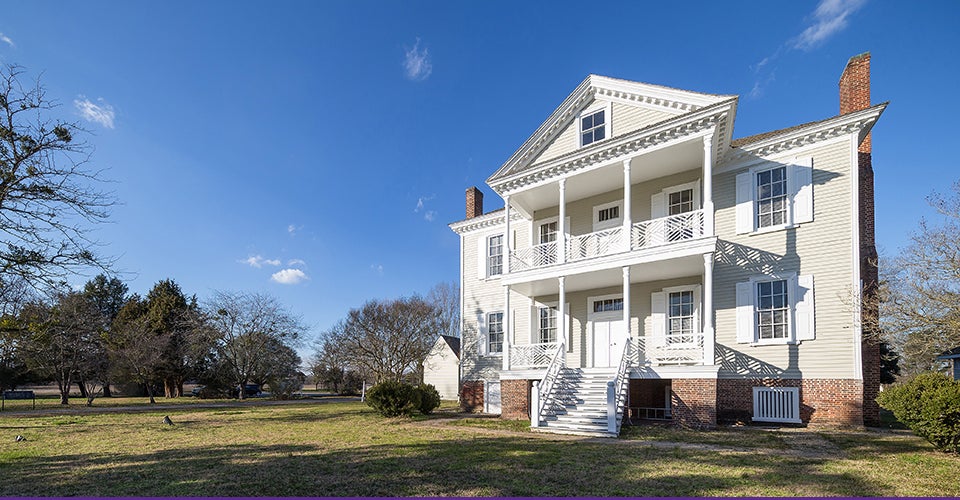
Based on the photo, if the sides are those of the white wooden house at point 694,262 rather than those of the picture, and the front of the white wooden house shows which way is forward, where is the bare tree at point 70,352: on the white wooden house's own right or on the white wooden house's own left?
on the white wooden house's own right

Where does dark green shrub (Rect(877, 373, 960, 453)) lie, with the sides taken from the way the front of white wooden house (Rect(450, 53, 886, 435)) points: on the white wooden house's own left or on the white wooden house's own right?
on the white wooden house's own left

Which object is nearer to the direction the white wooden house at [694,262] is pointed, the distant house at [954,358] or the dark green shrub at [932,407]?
the dark green shrub

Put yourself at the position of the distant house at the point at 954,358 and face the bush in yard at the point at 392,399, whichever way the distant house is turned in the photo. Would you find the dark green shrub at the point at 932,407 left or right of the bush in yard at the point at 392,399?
left

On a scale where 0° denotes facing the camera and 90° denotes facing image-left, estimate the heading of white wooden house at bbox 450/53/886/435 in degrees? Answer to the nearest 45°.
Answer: approximately 45°

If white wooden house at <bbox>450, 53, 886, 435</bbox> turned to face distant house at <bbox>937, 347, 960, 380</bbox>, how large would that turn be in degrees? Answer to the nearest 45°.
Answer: approximately 180°

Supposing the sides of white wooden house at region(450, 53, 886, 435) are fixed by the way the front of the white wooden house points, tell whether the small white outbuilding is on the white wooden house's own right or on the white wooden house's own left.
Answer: on the white wooden house's own right

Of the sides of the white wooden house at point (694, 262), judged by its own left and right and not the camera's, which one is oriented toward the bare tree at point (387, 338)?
right
